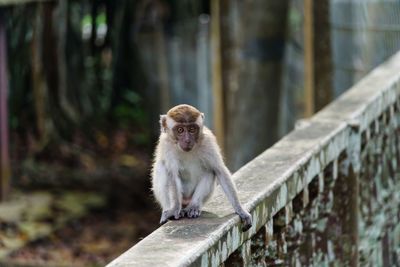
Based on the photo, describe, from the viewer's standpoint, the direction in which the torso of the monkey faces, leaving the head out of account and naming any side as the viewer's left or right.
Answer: facing the viewer

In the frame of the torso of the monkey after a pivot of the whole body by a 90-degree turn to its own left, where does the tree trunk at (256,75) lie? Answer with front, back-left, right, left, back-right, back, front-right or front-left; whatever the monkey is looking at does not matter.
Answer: left

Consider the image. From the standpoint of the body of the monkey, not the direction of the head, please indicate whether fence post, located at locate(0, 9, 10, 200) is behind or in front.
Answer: behind
